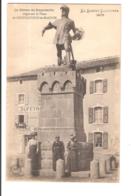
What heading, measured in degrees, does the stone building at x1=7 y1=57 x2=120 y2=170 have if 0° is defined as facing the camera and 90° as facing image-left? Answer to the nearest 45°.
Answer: approximately 0°

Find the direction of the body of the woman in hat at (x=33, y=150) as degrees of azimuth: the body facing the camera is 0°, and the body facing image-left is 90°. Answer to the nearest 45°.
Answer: approximately 0°
